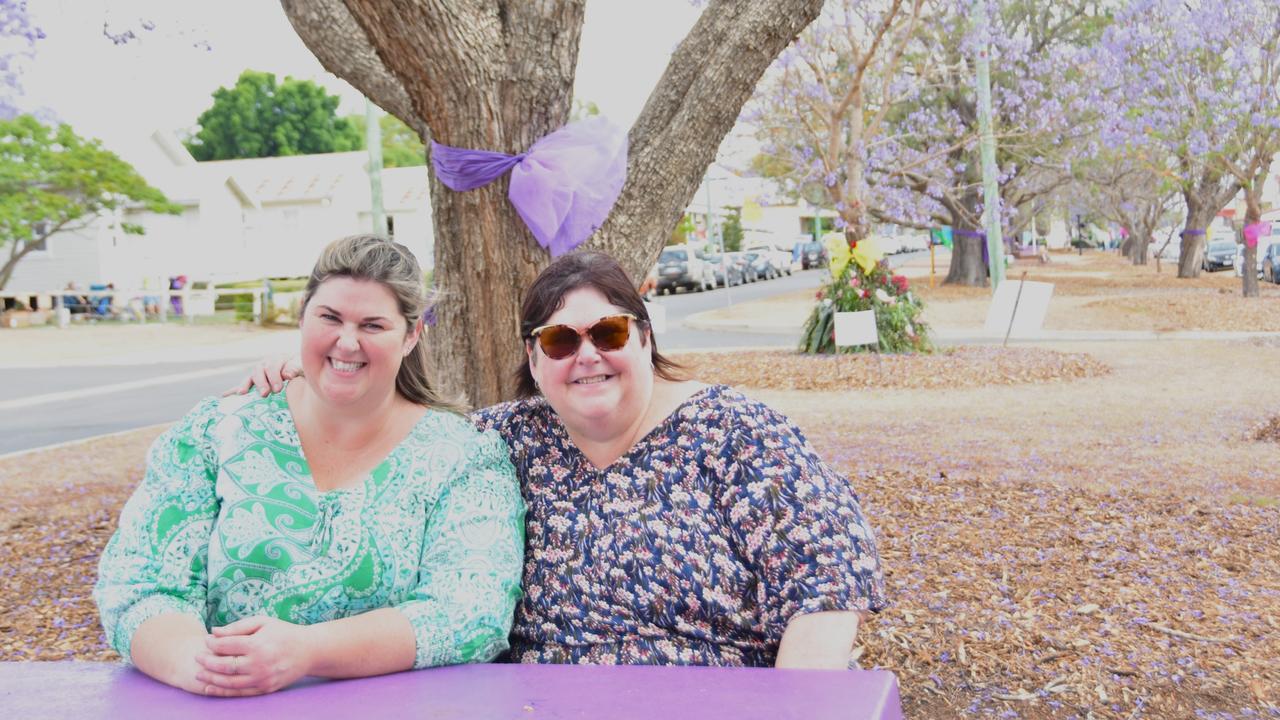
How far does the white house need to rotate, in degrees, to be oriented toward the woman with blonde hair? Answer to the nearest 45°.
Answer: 0° — it already faces them

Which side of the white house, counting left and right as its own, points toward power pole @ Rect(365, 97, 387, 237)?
front

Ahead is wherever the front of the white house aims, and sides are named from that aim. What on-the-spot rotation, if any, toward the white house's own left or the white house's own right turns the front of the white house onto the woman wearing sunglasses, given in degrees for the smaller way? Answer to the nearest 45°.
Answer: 0° — it already faces them

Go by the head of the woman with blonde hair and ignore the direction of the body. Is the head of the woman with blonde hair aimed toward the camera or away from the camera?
toward the camera

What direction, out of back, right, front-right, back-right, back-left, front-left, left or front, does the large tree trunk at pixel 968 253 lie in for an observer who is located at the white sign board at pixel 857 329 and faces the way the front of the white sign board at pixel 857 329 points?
back

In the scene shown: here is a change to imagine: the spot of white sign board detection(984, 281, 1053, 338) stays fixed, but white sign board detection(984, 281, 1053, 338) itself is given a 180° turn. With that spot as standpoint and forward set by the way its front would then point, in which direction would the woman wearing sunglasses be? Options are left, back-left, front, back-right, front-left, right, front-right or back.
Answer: back

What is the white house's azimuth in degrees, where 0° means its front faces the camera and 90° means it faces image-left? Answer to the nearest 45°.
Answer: approximately 0°

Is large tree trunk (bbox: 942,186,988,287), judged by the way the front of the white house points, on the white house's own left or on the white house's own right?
on the white house's own left

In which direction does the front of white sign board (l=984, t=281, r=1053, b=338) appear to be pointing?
away from the camera

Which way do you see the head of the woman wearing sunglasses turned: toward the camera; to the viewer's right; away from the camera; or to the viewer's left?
toward the camera

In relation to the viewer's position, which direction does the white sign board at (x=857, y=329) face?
facing the viewer

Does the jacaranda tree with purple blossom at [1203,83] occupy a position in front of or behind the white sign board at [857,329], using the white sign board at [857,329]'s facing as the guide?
behind

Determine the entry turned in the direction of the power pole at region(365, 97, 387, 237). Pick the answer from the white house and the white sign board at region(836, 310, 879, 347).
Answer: the white house

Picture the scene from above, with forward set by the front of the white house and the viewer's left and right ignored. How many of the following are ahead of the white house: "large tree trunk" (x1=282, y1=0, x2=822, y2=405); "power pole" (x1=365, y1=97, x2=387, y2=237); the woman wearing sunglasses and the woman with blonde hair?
4
